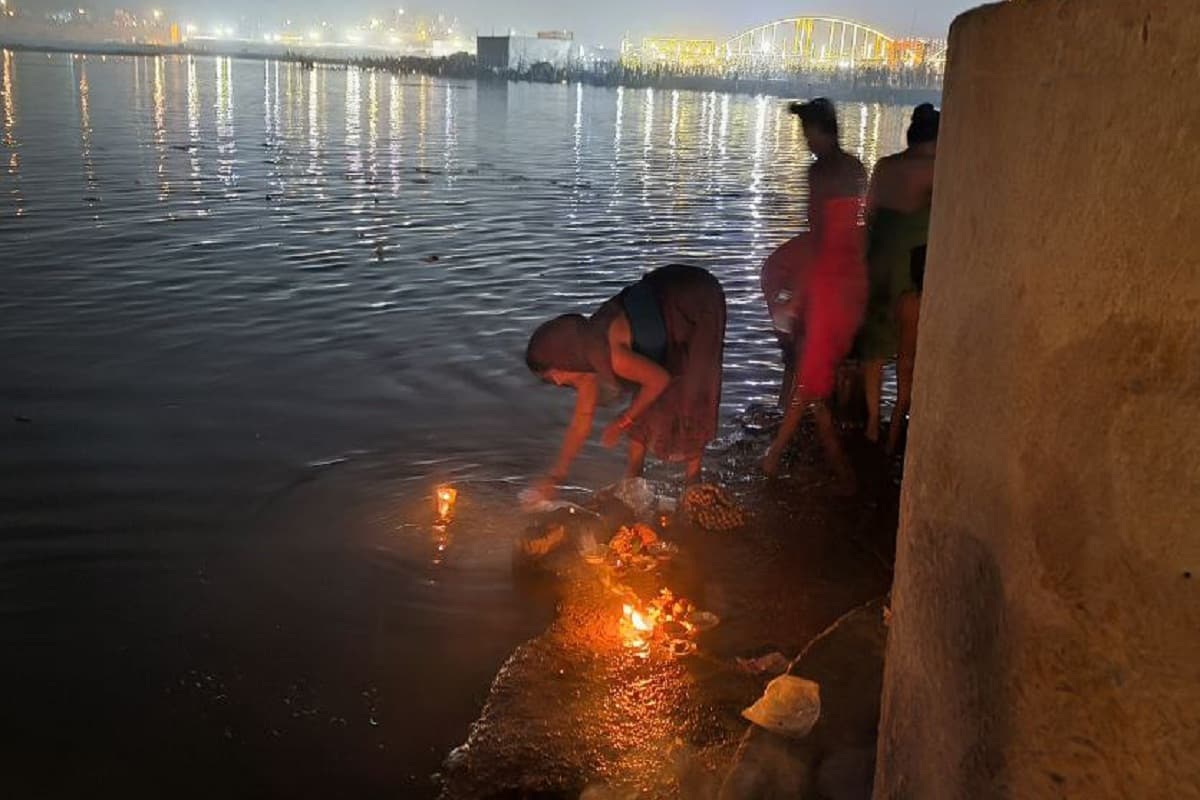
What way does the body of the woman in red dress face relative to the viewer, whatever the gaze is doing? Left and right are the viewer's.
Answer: facing to the left of the viewer
